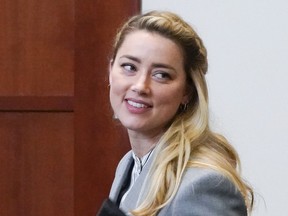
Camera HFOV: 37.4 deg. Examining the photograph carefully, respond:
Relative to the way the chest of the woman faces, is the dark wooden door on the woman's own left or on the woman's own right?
on the woman's own right

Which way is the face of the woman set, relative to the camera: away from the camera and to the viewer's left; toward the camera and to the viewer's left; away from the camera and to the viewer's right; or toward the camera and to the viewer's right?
toward the camera and to the viewer's left
